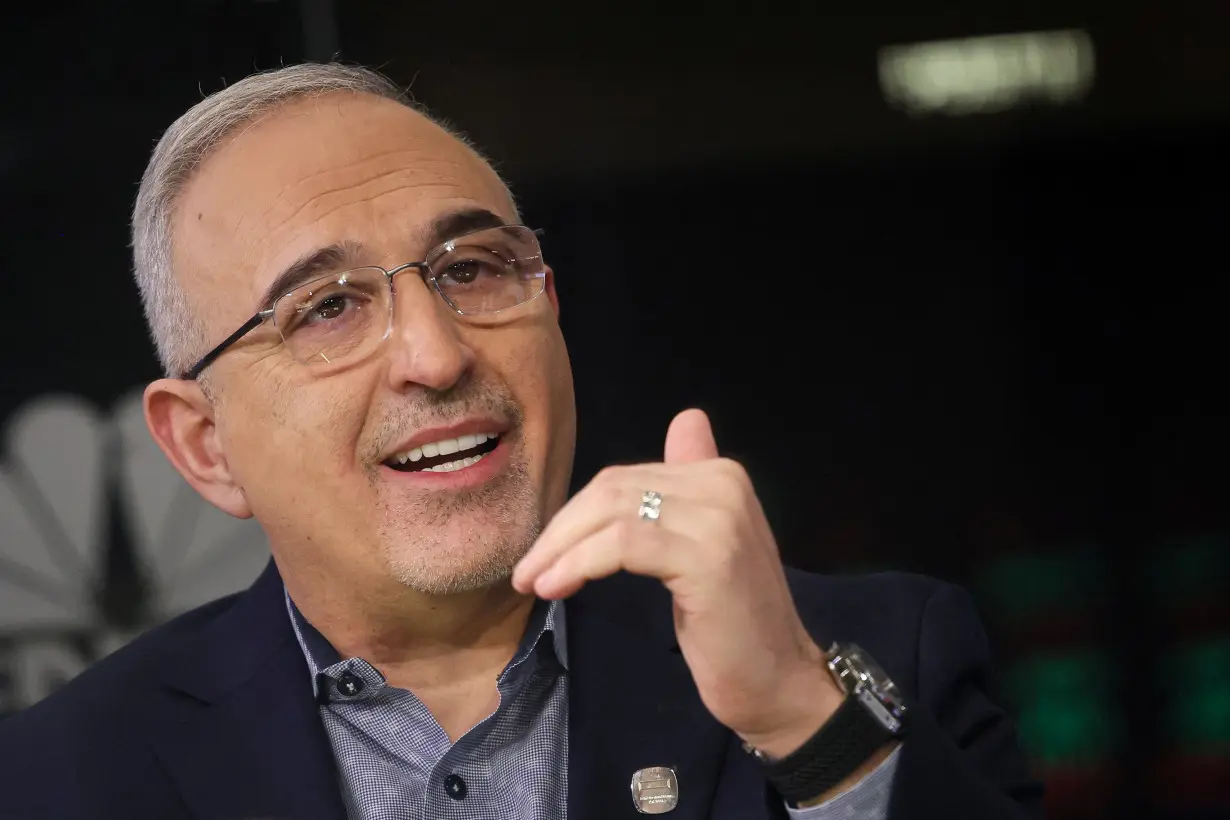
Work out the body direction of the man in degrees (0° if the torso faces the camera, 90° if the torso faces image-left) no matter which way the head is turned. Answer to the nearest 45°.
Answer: approximately 0°

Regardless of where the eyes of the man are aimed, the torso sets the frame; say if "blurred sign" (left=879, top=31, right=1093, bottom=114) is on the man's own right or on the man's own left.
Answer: on the man's own left

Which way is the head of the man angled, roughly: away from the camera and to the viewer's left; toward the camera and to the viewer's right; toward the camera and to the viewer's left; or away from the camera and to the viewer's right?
toward the camera and to the viewer's right
